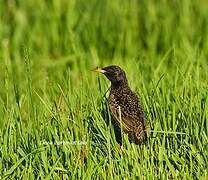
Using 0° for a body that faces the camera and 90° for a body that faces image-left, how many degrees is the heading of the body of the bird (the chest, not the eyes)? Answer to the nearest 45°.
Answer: approximately 135°
